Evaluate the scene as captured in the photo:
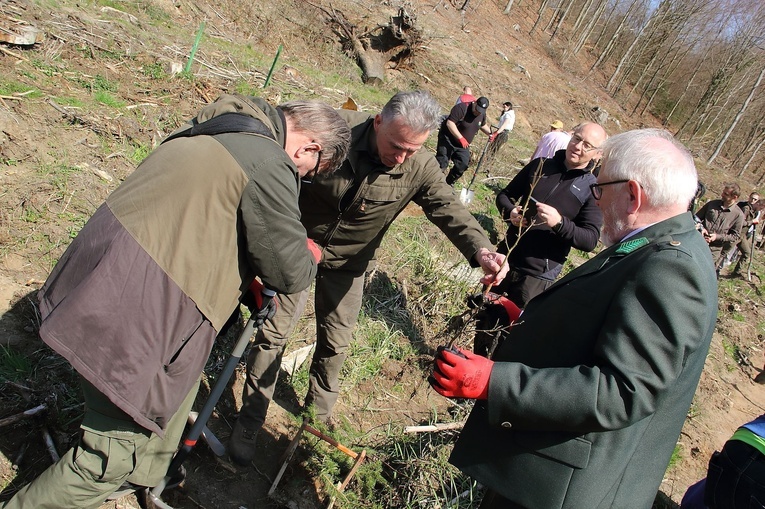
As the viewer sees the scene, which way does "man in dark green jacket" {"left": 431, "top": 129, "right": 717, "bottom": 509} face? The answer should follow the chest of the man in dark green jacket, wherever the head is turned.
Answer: to the viewer's left

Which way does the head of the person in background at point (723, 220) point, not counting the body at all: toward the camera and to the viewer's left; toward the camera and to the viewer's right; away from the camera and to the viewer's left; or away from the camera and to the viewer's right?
toward the camera and to the viewer's left

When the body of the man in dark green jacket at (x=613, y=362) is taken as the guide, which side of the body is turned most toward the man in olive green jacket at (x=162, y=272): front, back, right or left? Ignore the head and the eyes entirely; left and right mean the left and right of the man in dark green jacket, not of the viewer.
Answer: front

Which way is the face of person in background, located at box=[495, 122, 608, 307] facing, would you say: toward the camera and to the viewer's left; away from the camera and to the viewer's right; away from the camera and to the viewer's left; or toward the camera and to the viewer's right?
toward the camera and to the viewer's left

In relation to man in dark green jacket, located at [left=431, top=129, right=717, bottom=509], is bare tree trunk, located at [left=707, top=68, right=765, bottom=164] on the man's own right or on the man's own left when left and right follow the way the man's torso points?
on the man's own right

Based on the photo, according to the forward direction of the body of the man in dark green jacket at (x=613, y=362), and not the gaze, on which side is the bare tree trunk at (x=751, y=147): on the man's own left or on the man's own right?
on the man's own right

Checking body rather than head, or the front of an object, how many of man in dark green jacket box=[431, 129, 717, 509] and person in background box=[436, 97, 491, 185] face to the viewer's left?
1

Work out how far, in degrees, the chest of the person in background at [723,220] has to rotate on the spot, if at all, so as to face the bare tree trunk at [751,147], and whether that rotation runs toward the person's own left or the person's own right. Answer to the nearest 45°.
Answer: approximately 135° to the person's own right

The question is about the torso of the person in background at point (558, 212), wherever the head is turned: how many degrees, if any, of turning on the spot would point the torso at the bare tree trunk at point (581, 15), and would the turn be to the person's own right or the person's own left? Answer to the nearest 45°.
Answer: approximately 135° to the person's own right

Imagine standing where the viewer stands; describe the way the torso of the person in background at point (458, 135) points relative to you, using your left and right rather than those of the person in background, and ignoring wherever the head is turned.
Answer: facing the viewer and to the right of the viewer

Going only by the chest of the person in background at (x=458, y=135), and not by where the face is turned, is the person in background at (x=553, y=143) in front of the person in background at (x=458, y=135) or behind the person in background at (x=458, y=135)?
in front
